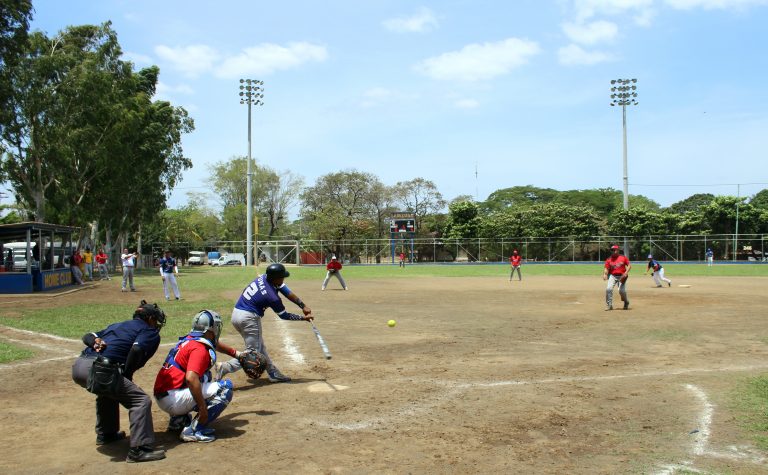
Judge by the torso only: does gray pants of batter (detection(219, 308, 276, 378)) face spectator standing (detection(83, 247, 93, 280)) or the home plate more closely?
the home plate

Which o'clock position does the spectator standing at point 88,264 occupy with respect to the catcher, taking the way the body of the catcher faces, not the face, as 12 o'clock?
The spectator standing is roughly at 10 o'clock from the catcher.

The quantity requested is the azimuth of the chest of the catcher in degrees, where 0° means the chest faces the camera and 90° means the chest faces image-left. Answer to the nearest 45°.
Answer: approximately 225°

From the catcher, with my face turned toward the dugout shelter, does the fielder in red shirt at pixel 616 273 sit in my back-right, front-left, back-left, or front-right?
front-right

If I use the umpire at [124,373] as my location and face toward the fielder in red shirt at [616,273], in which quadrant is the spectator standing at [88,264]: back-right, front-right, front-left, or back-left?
front-left

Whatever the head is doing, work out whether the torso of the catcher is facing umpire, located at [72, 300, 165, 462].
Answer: no

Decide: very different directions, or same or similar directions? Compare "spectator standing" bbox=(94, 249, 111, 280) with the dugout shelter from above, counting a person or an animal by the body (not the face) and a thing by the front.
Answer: same or similar directions

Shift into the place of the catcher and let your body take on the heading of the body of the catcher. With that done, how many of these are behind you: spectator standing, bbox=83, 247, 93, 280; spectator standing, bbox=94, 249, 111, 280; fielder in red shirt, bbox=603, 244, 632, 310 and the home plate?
0

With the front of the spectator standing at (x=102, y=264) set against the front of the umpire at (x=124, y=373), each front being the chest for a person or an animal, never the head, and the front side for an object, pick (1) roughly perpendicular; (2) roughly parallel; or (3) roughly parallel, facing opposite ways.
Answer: roughly perpendicular

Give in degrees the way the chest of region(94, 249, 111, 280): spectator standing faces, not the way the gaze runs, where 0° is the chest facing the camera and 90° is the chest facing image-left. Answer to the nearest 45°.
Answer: approximately 315°

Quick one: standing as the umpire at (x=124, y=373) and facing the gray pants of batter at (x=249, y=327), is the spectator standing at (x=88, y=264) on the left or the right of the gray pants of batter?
left

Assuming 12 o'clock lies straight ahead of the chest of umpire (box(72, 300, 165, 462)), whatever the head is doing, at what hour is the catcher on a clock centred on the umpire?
The catcher is roughly at 1 o'clock from the umpire.

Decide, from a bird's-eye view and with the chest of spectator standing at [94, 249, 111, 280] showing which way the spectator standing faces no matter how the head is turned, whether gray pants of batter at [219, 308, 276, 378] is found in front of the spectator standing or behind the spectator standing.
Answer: in front

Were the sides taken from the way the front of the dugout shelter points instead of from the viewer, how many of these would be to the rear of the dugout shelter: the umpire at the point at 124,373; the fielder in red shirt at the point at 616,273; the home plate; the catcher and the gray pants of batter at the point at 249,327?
0

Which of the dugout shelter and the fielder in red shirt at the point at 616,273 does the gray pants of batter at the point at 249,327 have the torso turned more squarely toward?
the fielder in red shirt

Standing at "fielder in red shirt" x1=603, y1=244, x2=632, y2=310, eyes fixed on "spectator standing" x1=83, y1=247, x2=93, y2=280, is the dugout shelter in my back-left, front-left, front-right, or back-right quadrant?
front-left

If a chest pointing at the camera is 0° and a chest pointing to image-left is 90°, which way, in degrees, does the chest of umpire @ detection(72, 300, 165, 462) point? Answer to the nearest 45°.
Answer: approximately 225°

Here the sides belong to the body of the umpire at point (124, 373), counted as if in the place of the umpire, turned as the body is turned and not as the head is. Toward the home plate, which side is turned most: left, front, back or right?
front
